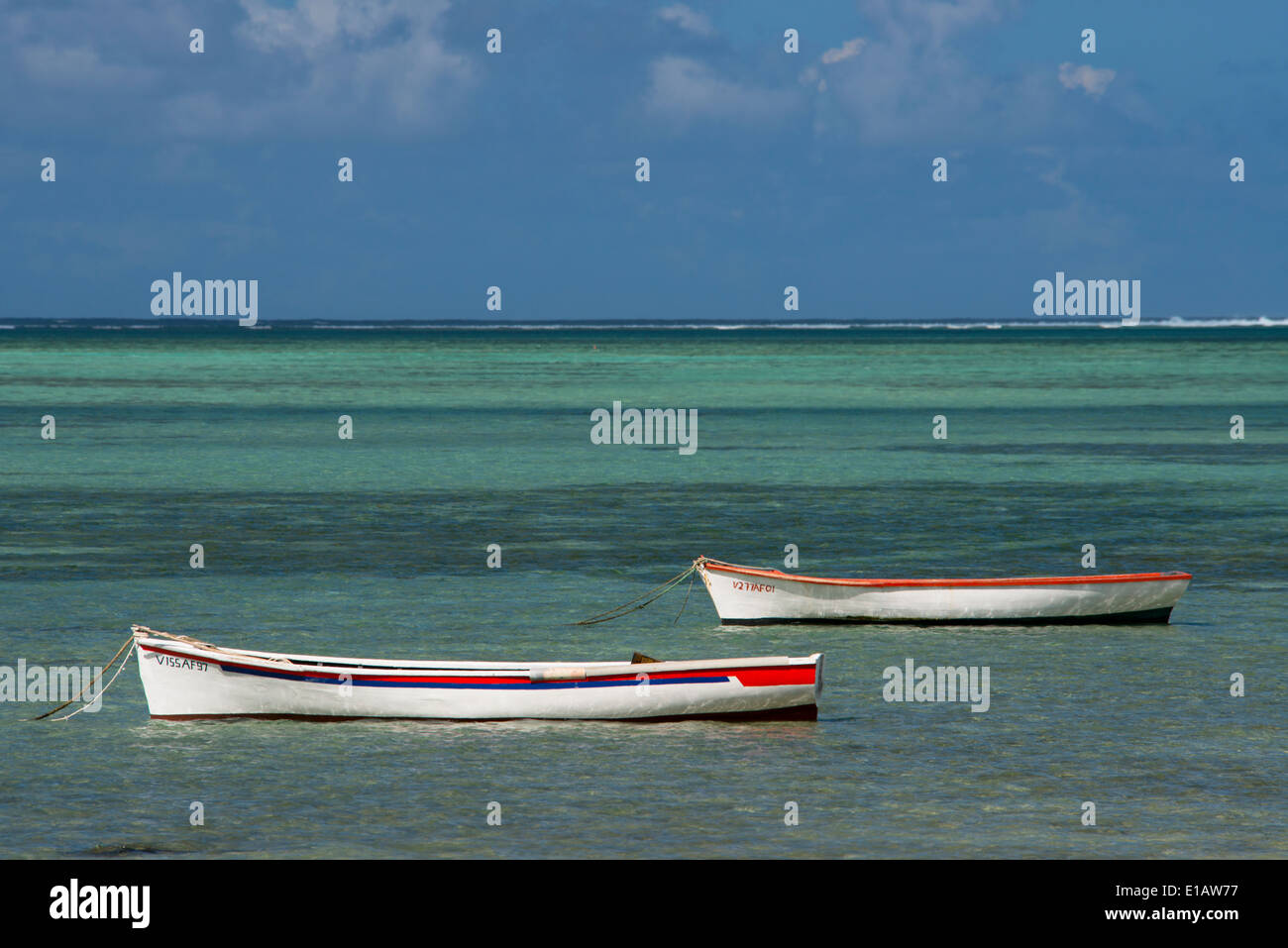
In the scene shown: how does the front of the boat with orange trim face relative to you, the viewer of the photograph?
facing to the left of the viewer

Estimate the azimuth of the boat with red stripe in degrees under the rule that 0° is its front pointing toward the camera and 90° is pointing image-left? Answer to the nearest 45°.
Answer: approximately 90°

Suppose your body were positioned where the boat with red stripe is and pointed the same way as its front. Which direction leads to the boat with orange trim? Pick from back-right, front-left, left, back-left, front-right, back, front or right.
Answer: back-right

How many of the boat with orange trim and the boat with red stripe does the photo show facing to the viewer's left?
2

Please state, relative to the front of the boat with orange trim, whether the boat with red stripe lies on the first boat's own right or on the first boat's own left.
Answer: on the first boat's own left
